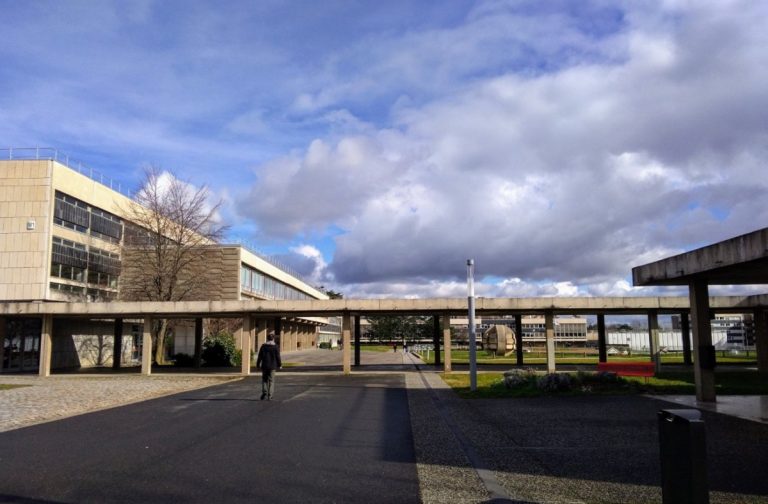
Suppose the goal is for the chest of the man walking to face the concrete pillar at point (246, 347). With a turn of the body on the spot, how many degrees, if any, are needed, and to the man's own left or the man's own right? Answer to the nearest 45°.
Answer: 0° — they already face it

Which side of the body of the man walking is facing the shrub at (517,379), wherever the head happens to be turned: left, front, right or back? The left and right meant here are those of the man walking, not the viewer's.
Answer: right

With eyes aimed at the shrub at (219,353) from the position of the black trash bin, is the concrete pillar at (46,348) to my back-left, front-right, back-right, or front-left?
front-left

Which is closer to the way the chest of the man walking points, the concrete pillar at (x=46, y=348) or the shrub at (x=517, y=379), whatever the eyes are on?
the concrete pillar

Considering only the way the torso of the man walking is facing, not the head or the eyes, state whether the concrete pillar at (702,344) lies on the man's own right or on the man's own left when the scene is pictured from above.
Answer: on the man's own right

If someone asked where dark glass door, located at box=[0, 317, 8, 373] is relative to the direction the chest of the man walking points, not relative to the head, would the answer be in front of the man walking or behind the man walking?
in front

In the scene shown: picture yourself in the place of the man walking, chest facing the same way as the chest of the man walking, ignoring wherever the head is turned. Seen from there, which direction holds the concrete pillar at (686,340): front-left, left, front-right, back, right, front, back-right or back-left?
front-right

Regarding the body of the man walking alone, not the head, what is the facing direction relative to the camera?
away from the camera

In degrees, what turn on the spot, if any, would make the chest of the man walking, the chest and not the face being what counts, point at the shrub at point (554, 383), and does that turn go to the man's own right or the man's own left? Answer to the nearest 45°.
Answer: approximately 90° to the man's own right

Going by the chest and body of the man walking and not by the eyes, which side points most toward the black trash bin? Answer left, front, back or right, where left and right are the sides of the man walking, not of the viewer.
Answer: back

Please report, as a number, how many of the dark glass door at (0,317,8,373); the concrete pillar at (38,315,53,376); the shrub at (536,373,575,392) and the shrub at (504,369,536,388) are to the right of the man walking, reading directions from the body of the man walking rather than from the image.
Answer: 2

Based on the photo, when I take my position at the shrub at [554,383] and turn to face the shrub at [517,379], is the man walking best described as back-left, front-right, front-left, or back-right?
front-left

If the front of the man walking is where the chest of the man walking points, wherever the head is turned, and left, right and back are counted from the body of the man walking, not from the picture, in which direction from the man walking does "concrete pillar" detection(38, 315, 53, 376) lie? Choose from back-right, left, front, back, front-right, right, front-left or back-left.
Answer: front-left

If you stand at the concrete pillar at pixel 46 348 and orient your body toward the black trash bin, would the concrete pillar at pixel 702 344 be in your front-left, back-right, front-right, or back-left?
front-left

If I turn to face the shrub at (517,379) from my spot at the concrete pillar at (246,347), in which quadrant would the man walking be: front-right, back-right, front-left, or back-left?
front-right

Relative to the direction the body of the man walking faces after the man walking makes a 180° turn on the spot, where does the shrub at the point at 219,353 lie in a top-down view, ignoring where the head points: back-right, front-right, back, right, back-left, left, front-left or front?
back

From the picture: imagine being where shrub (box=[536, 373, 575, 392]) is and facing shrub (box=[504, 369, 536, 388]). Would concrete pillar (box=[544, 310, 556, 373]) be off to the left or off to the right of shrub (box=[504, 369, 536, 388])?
right

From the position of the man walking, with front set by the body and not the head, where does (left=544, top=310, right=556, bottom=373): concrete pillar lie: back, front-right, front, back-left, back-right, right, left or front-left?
front-right
